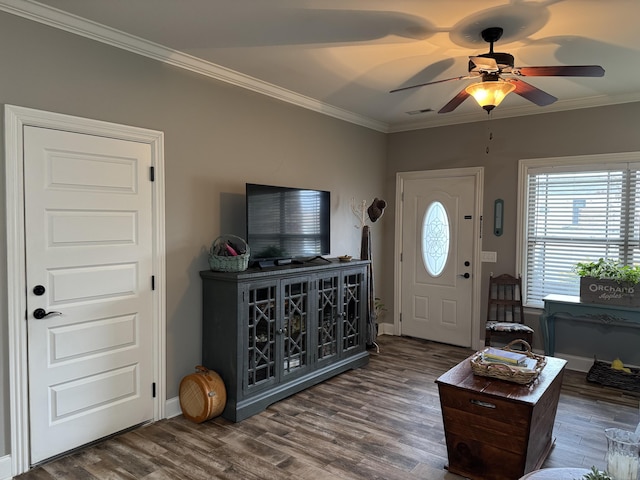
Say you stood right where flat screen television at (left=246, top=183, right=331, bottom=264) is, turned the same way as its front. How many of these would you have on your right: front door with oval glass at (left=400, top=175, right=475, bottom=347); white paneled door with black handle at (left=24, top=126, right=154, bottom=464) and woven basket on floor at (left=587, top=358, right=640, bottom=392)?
1

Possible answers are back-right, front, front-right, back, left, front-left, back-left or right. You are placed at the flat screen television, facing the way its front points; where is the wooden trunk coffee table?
front

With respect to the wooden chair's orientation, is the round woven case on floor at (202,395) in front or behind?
in front

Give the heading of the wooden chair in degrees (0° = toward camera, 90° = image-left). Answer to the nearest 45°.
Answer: approximately 0°

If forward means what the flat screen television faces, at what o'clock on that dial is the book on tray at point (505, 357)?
The book on tray is roughly at 12 o'clock from the flat screen television.

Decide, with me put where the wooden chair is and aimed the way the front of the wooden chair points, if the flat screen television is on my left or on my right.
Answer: on my right

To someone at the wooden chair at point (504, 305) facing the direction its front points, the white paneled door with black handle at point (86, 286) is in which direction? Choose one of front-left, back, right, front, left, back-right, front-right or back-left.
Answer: front-right

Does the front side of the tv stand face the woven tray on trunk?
yes

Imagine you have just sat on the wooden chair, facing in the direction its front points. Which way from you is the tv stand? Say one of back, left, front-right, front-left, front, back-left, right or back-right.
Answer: front-right

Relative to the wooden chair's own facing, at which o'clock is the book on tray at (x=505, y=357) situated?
The book on tray is roughly at 12 o'clock from the wooden chair.

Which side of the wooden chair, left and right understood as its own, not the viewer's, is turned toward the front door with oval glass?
right

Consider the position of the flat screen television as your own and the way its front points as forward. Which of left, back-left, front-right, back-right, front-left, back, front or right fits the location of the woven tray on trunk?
front

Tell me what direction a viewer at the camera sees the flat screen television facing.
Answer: facing the viewer and to the right of the viewer
